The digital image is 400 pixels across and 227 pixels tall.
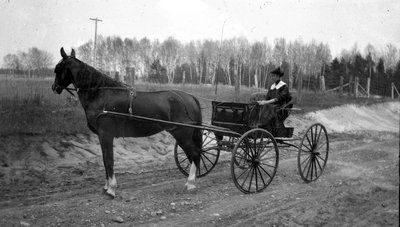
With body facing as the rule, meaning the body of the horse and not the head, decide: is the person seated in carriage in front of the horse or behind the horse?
behind

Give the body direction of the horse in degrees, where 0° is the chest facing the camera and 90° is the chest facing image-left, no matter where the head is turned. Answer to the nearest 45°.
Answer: approximately 90°

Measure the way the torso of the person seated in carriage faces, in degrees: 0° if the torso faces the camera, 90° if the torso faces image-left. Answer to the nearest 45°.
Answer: approximately 45°

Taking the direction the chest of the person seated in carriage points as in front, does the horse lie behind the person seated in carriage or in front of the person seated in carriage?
in front

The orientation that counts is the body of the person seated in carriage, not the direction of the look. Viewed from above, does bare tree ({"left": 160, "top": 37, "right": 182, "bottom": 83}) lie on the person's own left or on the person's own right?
on the person's own right
